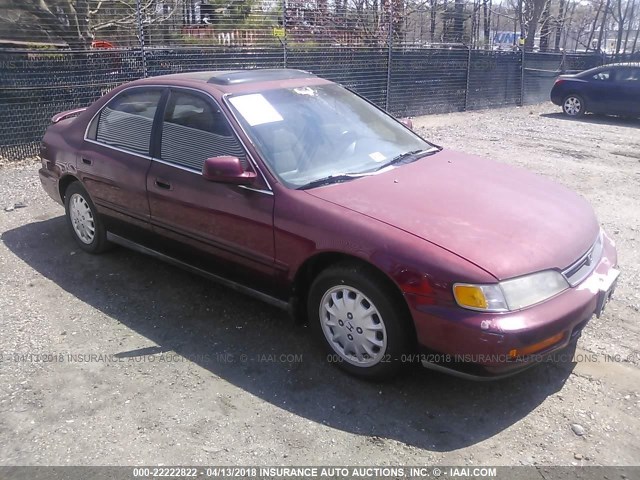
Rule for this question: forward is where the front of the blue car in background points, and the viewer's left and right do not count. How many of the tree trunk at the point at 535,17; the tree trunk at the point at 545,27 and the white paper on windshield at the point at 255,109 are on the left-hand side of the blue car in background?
2

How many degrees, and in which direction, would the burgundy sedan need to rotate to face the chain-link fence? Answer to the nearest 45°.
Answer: approximately 135° to its left

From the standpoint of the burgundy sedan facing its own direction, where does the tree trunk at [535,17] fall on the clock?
The tree trunk is roughly at 8 o'clock from the burgundy sedan.

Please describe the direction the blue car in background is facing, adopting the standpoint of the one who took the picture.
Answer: facing to the right of the viewer

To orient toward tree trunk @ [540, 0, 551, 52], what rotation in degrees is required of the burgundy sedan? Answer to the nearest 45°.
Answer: approximately 135° to its left

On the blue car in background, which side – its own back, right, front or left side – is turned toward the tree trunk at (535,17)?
left
